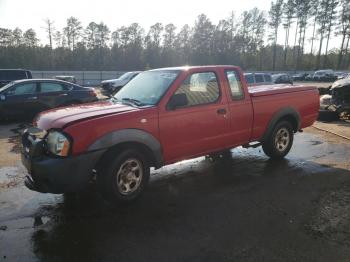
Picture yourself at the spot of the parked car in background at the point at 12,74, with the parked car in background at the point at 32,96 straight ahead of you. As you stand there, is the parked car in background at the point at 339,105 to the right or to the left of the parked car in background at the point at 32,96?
left

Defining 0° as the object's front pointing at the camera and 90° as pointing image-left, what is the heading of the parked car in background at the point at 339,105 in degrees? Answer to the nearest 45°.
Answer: approximately 45°

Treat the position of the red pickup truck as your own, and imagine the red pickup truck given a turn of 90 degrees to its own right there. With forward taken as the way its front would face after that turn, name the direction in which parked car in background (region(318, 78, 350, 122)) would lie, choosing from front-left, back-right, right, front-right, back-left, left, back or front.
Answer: right

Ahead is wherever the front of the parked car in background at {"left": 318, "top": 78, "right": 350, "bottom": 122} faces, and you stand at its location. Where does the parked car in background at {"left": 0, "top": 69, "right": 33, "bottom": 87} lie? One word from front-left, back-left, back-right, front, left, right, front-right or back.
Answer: front-right

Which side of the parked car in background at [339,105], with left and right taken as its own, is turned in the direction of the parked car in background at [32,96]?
front

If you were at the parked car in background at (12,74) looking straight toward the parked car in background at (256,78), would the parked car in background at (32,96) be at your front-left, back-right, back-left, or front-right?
front-right

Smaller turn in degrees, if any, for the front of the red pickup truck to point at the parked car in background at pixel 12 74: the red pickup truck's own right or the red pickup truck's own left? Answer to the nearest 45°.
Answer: approximately 90° to the red pickup truck's own right
